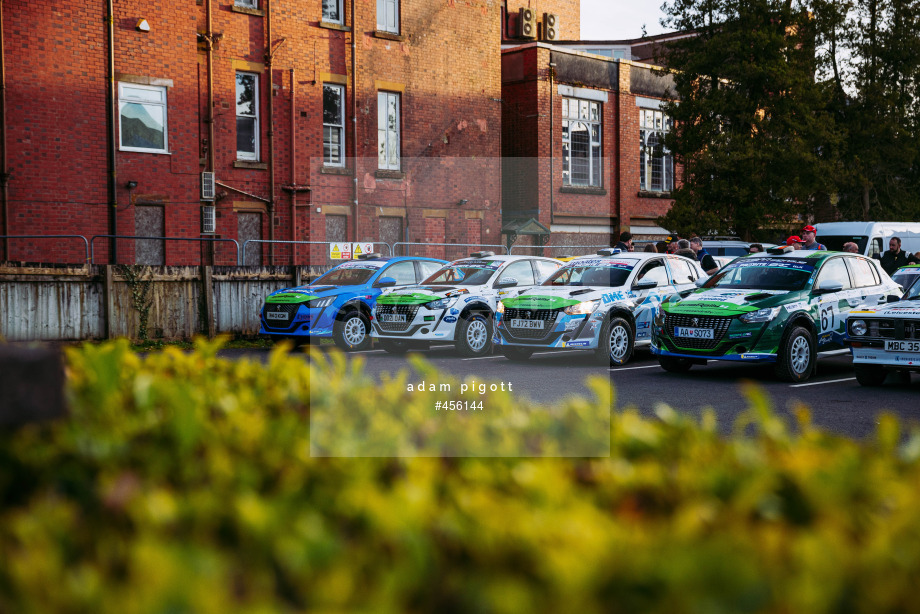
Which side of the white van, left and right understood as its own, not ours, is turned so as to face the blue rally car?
front

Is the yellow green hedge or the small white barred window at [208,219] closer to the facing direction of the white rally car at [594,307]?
the yellow green hedge

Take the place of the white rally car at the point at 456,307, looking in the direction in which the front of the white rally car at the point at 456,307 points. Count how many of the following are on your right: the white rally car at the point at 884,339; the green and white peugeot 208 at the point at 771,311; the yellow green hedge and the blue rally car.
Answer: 1

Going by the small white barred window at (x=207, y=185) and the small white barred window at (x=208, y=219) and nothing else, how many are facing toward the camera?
2

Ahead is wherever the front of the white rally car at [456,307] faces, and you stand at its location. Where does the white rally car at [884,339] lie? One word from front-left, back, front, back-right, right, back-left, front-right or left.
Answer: left

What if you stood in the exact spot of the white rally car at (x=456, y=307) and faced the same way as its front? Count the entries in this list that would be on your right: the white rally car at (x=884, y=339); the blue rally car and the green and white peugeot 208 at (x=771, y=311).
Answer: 1

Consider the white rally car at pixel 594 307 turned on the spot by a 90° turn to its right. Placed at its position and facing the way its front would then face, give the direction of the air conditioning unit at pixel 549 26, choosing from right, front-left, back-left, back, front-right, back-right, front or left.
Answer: front-right

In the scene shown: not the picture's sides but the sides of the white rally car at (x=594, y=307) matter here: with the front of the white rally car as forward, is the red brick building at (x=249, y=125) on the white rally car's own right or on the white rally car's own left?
on the white rally car's own right

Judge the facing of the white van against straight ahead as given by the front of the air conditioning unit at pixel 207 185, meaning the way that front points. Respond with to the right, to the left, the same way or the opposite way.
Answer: to the right

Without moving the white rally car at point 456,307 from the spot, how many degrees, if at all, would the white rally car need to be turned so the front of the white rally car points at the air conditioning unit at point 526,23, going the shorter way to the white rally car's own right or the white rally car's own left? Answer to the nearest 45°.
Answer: approximately 135° to the white rally car's own right

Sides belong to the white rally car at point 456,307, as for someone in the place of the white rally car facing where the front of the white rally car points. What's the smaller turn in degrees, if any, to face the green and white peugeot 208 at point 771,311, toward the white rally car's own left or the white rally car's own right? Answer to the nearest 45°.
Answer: approximately 90° to the white rally car's own left

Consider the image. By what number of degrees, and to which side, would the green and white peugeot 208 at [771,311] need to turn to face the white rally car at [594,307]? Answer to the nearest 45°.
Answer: approximately 90° to its right
